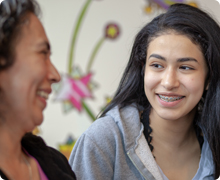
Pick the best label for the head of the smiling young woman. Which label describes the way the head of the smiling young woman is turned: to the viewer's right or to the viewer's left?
to the viewer's left

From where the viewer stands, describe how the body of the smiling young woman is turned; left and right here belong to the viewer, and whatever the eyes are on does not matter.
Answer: facing the viewer
